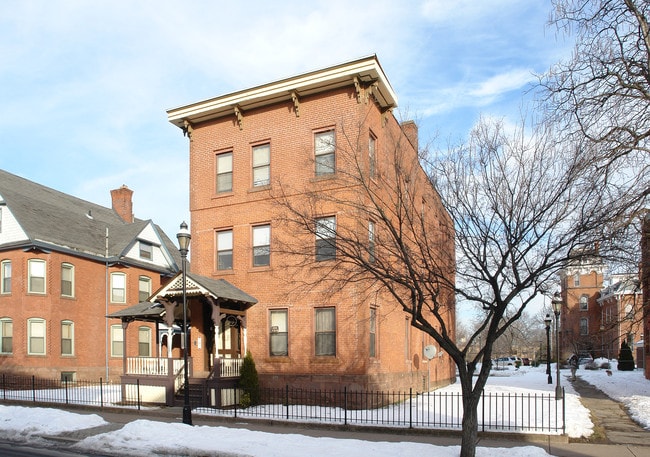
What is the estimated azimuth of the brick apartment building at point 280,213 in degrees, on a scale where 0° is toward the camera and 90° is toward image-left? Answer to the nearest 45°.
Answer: approximately 45°

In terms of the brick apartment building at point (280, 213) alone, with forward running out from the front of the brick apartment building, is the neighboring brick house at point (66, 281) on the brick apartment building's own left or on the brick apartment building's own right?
on the brick apartment building's own right
